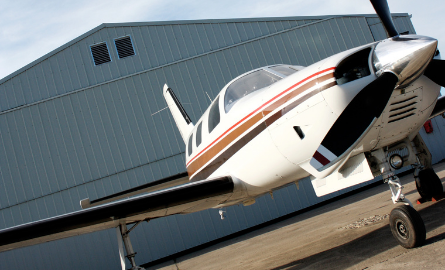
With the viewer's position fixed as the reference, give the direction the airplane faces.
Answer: facing the viewer and to the right of the viewer

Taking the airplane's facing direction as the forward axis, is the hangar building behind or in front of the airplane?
behind
